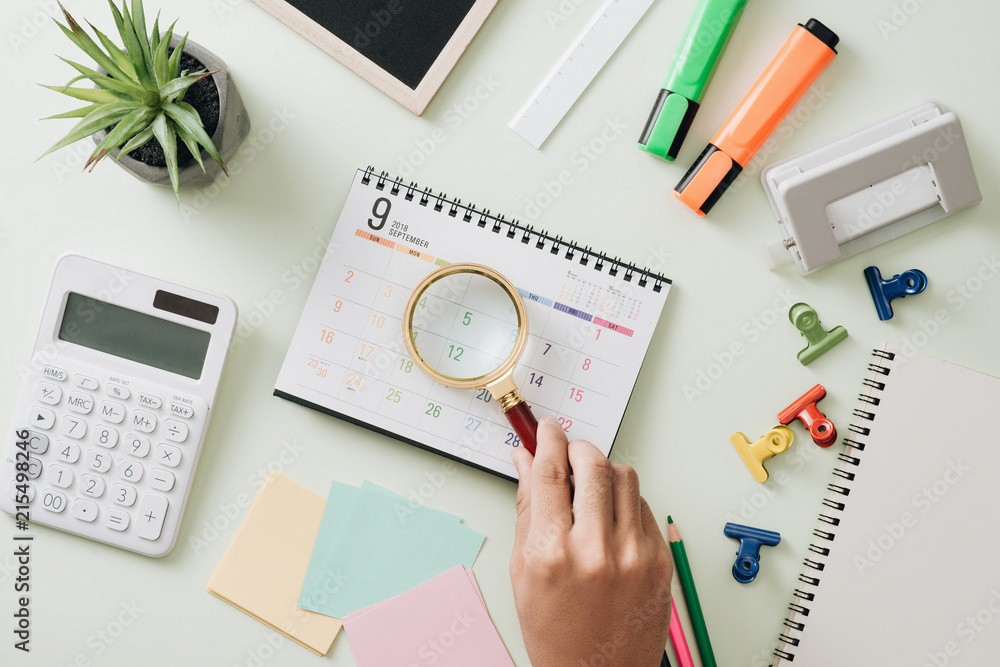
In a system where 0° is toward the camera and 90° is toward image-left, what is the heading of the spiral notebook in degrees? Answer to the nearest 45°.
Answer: approximately 0°

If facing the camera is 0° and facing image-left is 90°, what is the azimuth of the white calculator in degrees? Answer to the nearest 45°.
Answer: approximately 0°

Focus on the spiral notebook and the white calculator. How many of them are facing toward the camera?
2

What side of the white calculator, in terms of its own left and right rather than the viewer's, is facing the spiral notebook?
left
